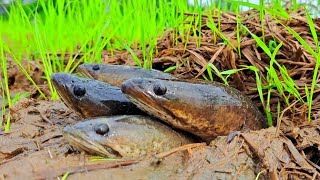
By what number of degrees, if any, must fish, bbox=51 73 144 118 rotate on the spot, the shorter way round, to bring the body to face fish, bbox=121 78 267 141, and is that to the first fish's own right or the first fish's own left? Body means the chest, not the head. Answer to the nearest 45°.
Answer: approximately 135° to the first fish's own left

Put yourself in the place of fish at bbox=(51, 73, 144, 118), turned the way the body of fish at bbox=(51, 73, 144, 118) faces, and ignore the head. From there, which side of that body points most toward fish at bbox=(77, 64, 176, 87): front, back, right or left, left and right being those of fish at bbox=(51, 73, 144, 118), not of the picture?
right

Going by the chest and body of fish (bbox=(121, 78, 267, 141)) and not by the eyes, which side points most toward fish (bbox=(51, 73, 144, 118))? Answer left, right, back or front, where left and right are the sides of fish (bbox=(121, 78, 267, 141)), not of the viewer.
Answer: front

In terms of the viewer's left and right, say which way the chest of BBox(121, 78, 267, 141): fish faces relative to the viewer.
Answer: facing to the left of the viewer

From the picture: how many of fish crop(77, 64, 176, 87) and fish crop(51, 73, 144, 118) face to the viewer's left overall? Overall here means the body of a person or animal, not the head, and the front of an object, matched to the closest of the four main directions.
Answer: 2

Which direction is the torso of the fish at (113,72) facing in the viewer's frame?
to the viewer's left

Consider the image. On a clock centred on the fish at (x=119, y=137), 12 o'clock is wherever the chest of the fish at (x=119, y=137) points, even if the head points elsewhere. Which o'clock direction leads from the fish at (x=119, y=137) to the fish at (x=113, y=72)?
the fish at (x=113, y=72) is roughly at 3 o'clock from the fish at (x=119, y=137).

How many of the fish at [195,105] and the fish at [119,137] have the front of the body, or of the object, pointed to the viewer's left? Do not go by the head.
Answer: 2

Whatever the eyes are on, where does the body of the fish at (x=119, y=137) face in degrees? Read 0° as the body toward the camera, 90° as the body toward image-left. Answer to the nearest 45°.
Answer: approximately 90°

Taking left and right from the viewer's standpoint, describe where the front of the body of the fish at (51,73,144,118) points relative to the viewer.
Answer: facing to the left of the viewer
